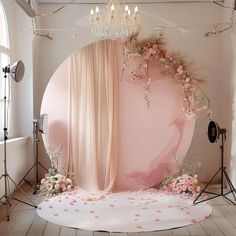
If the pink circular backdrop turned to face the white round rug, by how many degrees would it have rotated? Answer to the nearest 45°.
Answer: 0° — it already faces it

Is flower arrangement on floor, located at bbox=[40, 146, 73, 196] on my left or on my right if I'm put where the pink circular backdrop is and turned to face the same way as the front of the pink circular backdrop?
on my right

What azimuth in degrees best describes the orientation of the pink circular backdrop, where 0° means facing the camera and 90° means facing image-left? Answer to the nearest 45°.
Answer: approximately 0°

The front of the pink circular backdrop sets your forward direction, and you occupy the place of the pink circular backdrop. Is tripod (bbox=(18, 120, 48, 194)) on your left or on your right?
on your right

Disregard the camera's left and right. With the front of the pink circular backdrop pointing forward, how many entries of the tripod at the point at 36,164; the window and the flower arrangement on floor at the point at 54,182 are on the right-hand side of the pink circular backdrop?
3

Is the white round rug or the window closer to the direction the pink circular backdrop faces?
the white round rug
